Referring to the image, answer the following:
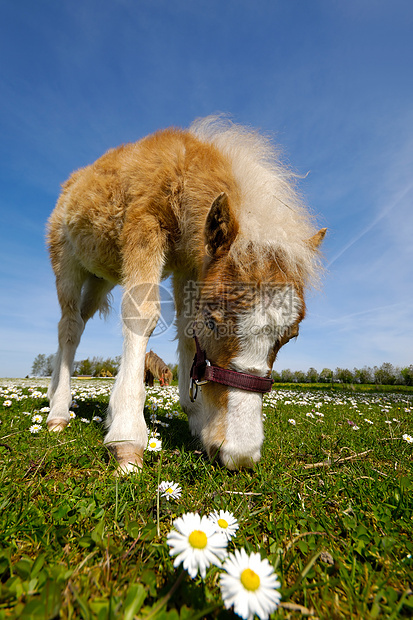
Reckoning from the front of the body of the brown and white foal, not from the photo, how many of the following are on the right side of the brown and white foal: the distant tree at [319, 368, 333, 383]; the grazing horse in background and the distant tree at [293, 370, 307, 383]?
0

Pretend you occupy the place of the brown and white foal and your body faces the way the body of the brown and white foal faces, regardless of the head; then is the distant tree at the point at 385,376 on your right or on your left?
on your left

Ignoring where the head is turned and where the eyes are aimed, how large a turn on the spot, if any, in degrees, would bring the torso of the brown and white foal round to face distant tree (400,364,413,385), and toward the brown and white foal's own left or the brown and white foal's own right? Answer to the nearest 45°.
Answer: approximately 90° to the brown and white foal's own left

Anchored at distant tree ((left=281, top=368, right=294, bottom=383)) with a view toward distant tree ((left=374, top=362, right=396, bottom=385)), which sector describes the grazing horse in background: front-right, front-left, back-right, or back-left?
back-right

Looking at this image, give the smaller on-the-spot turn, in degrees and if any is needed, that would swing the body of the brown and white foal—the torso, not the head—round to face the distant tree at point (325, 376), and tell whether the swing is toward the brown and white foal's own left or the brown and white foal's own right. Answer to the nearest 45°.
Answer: approximately 90° to the brown and white foal's own left

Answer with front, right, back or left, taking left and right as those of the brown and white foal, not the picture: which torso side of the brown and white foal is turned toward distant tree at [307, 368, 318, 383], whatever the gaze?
left

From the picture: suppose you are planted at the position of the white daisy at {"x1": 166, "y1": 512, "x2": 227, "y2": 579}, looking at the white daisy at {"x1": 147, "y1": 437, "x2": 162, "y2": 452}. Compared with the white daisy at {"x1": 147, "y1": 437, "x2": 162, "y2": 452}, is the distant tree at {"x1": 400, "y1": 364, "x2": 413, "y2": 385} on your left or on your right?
right

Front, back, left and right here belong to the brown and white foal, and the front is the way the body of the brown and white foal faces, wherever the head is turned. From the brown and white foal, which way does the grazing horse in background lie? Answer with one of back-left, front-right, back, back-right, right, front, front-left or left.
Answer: back-left

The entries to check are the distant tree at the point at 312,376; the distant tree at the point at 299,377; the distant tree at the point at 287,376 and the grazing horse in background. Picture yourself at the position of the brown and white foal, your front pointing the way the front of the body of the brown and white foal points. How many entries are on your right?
0

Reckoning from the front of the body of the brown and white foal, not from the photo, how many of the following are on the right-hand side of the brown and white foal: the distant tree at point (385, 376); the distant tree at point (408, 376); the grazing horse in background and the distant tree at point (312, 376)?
0
